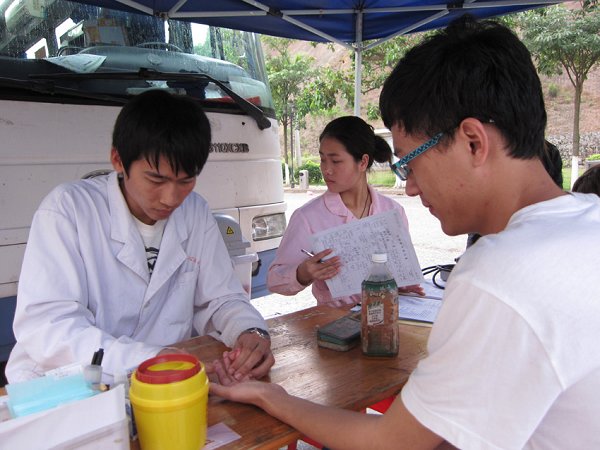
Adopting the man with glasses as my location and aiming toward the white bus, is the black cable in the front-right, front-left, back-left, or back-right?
front-right

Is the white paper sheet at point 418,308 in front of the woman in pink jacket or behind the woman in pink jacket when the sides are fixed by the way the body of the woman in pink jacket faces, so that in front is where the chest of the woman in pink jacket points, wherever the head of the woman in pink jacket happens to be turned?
in front

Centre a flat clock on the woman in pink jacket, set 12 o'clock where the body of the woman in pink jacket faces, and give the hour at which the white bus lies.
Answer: The white bus is roughly at 3 o'clock from the woman in pink jacket.

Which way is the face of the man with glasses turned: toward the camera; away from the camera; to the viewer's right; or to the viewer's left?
to the viewer's left

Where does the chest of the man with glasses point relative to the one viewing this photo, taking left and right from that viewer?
facing to the left of the viewer

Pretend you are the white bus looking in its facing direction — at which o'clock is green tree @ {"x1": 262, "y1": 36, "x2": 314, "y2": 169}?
The green tree is roughly at 8 o'clock from the white bus.

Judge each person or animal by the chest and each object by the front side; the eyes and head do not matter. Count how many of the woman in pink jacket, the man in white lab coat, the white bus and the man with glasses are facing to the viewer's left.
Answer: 1

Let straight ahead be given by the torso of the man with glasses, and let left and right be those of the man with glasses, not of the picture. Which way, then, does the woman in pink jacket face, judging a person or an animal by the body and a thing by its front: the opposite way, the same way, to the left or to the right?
to the left

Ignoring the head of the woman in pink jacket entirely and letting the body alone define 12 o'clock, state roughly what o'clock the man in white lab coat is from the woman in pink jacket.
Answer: The man in white lab coat is roughly at 1 o'clock from the woman in pink jacket.

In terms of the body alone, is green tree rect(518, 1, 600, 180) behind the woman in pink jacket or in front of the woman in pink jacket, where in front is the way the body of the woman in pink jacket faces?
behind

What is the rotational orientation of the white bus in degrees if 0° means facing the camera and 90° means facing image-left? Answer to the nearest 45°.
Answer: approximately 315°

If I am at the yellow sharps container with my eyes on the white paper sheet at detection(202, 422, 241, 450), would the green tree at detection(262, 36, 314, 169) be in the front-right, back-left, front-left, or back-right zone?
front-left

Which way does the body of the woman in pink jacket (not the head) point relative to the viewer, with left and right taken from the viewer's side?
facing the viewer

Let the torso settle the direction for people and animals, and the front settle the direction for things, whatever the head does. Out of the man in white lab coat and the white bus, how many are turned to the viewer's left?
0

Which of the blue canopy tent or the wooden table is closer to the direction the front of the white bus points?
the wooden table

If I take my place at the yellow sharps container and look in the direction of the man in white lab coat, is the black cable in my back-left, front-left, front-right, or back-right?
front-right

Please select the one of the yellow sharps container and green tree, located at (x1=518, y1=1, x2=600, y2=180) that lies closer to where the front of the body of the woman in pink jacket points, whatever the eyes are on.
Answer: the yellow sharps container

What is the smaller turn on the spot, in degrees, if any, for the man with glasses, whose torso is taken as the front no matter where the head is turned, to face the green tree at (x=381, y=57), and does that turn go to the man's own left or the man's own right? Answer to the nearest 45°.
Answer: approximately 90° to the man's own right

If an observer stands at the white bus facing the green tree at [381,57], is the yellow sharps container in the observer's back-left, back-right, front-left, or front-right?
back-right
